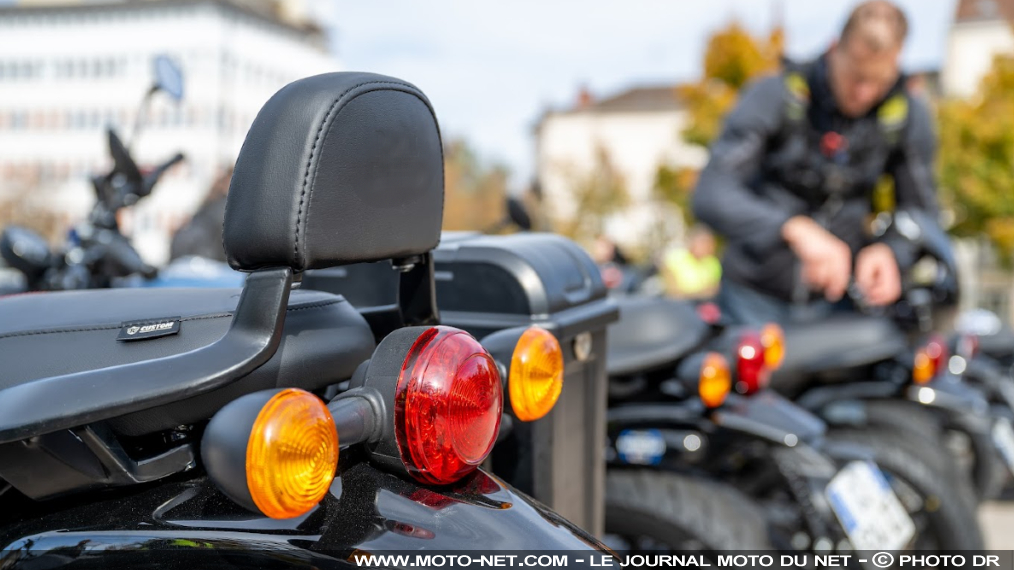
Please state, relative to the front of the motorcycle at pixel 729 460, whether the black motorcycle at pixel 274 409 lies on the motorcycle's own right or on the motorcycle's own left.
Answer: on the motorcycle's own left

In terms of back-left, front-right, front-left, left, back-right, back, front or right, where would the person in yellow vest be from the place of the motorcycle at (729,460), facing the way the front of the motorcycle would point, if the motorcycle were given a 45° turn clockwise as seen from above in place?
front

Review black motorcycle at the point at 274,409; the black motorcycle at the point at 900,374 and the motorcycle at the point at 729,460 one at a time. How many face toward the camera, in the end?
0

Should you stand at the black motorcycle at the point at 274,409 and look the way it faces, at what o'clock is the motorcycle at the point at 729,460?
The motorcycle is roughly at 3 o'clock from the black motorcycle.

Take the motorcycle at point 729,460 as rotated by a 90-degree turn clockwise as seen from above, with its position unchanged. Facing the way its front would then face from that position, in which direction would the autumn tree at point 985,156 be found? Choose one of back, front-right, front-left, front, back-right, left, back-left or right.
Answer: front-left

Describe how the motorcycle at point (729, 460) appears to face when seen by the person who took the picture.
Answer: facing away from the viewer and to the left of the viewer

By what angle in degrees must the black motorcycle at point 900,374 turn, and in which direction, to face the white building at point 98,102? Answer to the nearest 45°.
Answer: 0° — it already faces it

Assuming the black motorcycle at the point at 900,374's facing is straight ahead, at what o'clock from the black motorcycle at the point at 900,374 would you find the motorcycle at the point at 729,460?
The motorcycle is roughly at 8 o'clock from the black motorcycle.

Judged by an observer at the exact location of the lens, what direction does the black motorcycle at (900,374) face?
facing away from the viewer and to the left of the viewer

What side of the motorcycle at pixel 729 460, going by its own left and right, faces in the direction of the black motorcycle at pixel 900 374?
right

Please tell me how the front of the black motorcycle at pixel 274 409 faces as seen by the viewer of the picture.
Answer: facing away from the viewer and to the left of the viewer

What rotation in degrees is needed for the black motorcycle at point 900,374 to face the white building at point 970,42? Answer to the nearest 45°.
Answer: approximately 45° to its right

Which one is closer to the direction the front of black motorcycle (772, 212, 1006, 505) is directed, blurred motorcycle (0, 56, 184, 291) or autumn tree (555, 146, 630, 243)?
the autumn tree

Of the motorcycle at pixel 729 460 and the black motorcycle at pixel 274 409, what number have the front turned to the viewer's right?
0
